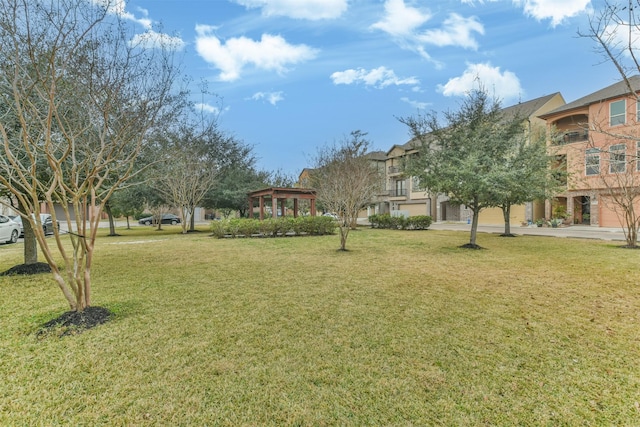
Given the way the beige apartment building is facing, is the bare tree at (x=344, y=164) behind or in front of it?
in front

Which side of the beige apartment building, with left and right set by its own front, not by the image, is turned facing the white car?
front

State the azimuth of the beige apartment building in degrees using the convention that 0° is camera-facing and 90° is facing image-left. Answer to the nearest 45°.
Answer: approximately 45°
